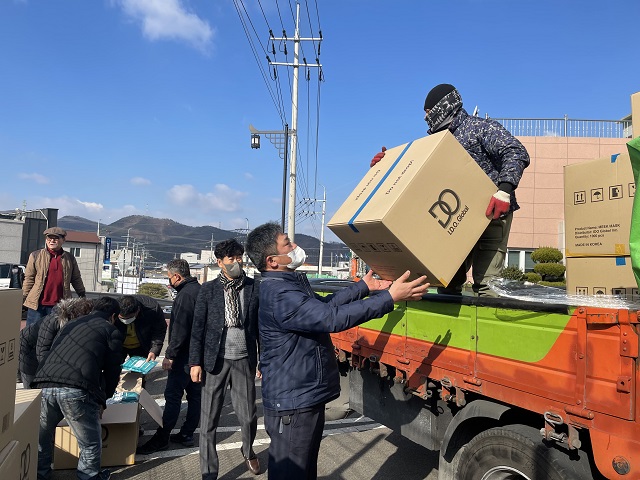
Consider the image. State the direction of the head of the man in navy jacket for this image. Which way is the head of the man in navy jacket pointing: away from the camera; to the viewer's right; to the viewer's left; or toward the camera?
to the viewer's right

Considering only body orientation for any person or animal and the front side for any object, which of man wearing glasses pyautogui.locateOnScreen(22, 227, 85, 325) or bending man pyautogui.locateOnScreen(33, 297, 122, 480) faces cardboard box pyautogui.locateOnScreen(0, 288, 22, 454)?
the man wearing glasses

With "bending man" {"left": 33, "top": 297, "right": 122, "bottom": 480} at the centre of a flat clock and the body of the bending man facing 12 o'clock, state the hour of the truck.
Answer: The truck is roughly at 3 o'clock from the bending man.

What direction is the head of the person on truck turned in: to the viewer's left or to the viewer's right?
to the viewer's left

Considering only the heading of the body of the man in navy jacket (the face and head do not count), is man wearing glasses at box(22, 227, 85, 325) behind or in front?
behind

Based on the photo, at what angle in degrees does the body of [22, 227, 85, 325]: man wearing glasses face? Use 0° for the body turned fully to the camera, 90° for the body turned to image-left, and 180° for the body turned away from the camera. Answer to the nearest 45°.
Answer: approximately 0°

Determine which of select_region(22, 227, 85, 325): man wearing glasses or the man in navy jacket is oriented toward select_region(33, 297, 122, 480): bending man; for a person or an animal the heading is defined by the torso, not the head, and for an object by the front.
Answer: the man wearing glasses

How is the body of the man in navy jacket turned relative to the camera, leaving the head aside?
to the viewer's right

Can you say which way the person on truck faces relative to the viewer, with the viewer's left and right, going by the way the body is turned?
facing to the left of the viewer
